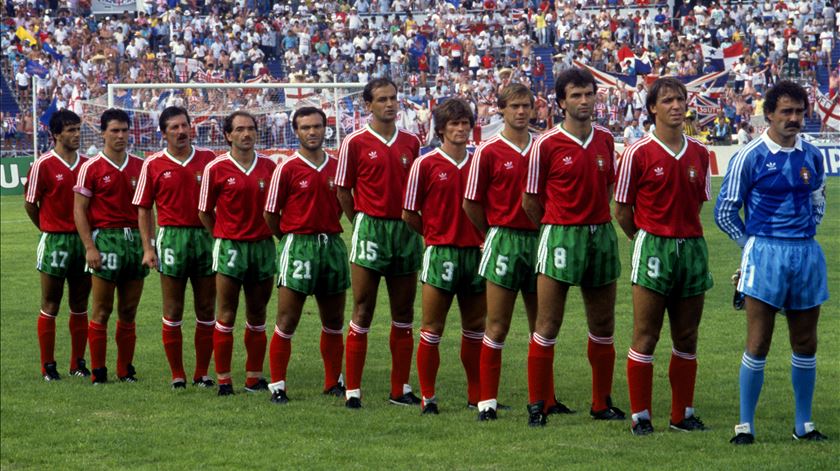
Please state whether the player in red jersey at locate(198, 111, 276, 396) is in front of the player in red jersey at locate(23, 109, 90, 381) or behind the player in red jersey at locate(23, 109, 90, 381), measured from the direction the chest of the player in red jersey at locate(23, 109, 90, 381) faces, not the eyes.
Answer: in front

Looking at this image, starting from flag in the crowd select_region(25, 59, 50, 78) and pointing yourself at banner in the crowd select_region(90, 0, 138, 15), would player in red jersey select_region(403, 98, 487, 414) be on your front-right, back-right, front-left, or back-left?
back-right

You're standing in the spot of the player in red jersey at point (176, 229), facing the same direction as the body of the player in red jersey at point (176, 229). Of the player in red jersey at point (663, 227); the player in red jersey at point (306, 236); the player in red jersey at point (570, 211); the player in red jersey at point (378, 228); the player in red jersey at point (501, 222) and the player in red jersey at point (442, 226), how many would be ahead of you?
6

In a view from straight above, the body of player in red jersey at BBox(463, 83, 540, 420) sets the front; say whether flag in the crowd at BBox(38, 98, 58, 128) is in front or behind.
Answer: behind

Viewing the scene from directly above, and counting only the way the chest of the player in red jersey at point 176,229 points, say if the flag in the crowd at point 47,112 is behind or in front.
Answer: behind

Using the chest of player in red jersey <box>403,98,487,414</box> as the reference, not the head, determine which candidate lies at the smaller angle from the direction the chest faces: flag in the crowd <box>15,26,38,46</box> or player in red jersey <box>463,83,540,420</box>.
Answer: the player in red jersey

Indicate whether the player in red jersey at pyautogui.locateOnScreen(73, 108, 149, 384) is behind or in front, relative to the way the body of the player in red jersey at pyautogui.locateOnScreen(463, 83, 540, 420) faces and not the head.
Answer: behind

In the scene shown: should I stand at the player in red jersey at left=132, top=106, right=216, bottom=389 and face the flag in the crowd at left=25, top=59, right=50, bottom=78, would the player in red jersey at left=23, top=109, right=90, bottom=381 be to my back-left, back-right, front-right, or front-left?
front-left

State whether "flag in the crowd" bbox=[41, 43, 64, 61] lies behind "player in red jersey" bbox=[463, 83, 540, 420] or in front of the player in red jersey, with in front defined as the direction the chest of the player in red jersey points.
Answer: behind

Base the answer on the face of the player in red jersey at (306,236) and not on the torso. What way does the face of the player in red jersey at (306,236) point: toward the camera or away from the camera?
toward the camera

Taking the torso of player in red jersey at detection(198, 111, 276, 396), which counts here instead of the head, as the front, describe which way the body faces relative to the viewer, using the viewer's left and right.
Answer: facing the viewer and to the right of the viewer

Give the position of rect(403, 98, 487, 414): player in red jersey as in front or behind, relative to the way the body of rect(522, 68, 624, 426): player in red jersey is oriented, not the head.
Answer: behind

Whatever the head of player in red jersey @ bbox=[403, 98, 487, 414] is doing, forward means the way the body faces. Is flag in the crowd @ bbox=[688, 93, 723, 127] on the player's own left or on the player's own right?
on the player's own left

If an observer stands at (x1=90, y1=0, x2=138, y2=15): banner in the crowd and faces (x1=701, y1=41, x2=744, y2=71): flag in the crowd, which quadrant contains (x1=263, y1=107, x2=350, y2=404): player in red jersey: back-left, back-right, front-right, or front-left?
front-right

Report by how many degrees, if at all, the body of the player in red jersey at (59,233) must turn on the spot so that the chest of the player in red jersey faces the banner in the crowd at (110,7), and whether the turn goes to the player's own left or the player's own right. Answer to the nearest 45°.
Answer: approximately 135° to the player's own left
